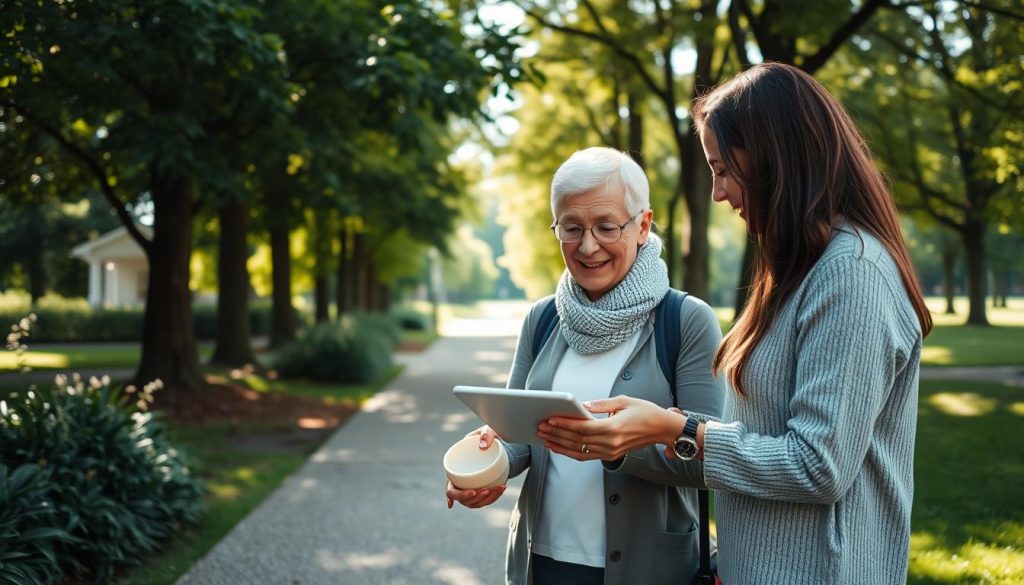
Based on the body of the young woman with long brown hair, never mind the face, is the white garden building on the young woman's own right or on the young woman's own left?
on the young woman's own right

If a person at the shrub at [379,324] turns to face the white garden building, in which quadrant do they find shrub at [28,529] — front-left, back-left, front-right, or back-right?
back-left

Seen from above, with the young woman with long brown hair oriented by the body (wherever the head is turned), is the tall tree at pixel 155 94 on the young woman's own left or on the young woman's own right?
on the young woman's own right

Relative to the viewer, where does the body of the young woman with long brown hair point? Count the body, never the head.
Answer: to the viewer's left

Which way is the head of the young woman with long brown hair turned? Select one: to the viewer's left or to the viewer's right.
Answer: to the viewer's left

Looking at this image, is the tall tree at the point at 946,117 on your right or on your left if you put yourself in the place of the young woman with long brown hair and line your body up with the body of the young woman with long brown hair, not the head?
on your right

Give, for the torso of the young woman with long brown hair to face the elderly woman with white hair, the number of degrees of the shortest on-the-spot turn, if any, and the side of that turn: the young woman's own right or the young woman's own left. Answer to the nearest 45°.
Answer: approximately 45° to the young woman's own right
